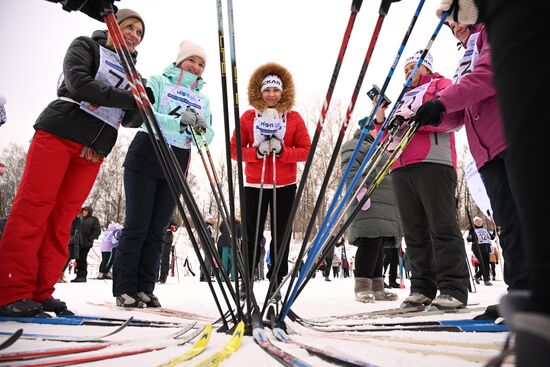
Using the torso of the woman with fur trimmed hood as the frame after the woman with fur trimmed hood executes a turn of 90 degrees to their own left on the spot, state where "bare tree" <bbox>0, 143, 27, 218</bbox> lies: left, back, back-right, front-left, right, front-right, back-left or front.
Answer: back-left

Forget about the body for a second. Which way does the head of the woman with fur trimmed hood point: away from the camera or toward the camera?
toward the camera

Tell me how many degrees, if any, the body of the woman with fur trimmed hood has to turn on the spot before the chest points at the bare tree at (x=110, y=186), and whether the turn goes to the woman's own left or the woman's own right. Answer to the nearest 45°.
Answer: approximately 135° to the woman's own right

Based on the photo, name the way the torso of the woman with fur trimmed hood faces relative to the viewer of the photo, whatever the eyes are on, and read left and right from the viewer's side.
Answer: facing the viewer
